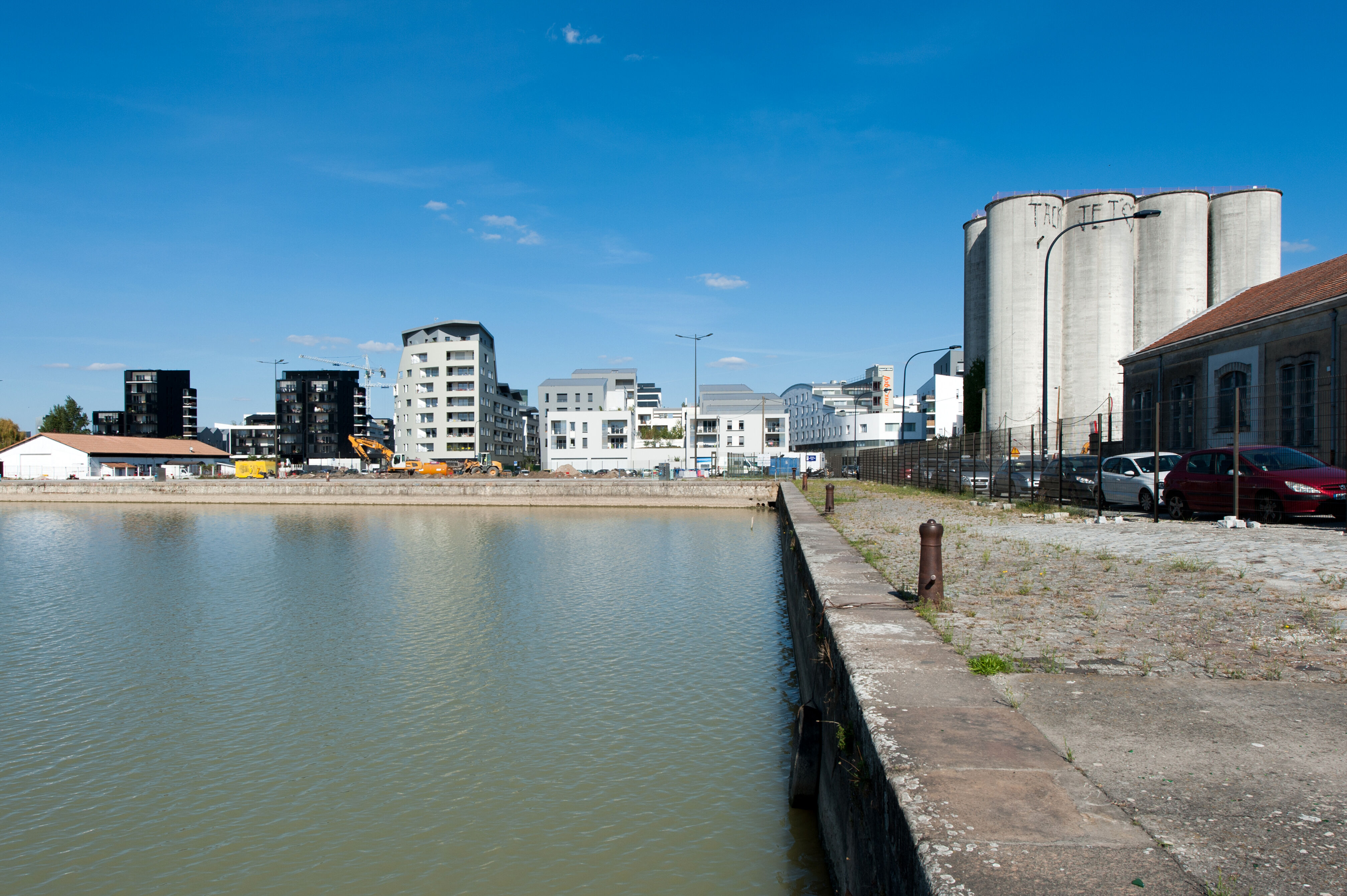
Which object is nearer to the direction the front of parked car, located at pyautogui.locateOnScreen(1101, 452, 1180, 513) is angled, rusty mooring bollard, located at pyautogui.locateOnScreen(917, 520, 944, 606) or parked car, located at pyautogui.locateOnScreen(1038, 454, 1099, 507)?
the rusty mooring bollard

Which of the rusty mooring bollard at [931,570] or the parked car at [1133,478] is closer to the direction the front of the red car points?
the rusty mooring bollard

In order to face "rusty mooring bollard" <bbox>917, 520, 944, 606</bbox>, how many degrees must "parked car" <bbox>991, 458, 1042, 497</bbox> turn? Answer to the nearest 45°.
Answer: approximately 45° to its right

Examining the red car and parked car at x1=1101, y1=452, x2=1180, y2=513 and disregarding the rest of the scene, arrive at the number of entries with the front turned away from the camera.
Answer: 0

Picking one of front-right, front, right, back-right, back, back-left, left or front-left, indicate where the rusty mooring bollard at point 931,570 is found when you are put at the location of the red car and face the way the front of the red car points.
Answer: front-right

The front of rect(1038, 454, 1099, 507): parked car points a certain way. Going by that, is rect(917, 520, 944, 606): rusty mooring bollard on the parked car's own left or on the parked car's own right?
on the parked car's own right

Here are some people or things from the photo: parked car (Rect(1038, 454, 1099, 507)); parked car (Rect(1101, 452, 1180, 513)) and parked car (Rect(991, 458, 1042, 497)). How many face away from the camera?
0

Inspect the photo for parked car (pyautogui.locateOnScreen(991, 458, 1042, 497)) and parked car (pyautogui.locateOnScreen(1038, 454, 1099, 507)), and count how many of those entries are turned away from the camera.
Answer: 0

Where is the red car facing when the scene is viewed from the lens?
facing the viewer and to the right of the viewer

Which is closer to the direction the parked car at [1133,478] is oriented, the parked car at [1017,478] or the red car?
the red car

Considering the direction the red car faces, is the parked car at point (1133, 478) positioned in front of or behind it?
behind

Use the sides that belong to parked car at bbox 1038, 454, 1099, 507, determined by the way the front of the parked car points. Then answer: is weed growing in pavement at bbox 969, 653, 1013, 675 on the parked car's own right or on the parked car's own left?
on the parked car's own right
